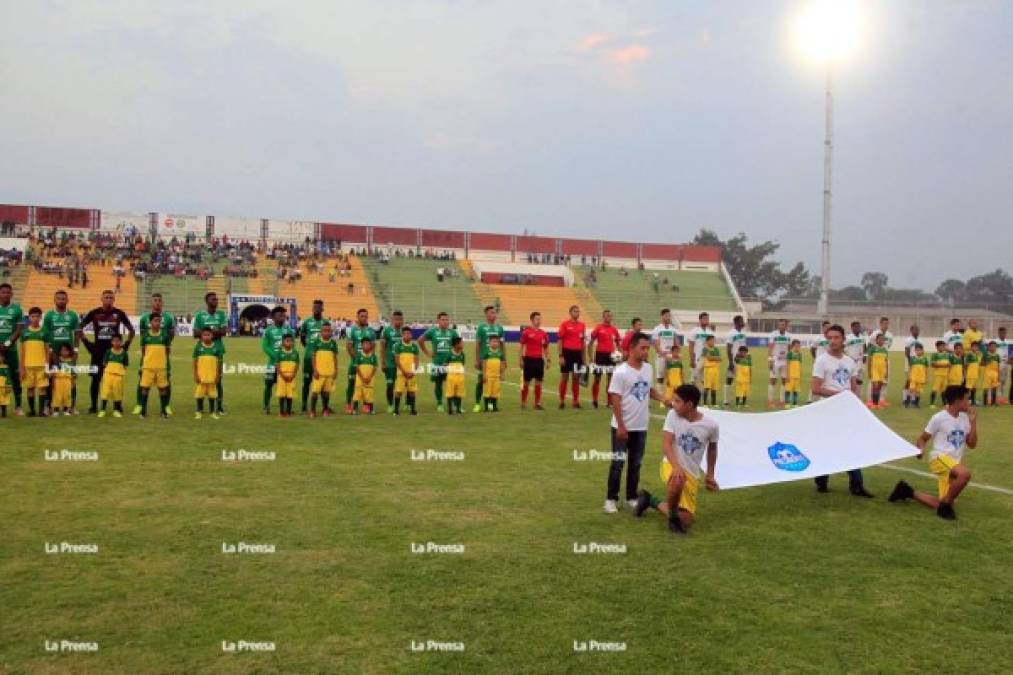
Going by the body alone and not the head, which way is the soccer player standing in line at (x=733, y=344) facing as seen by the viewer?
toward the camera

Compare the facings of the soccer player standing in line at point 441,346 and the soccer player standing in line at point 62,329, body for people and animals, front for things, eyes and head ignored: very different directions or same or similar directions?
same or similar directions

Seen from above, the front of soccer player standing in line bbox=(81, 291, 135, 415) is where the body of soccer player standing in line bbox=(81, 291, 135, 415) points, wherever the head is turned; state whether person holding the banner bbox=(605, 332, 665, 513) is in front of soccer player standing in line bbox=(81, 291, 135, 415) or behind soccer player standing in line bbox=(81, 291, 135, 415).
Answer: in front

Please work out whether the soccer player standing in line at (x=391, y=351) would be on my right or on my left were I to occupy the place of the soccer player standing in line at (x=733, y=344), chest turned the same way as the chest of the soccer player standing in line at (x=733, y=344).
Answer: on my right

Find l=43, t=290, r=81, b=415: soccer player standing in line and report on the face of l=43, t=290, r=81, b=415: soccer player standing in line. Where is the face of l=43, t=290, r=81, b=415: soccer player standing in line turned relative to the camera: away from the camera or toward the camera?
toward the camera

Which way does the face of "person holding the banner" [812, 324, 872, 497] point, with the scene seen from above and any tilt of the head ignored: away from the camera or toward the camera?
toward the camera

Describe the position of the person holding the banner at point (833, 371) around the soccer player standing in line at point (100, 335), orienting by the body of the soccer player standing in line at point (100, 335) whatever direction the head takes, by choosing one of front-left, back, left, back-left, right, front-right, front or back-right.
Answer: front-left

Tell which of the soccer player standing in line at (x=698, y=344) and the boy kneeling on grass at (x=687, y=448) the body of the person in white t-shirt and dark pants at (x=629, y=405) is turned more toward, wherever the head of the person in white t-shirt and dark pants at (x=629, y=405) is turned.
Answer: the boy kneeling on grass

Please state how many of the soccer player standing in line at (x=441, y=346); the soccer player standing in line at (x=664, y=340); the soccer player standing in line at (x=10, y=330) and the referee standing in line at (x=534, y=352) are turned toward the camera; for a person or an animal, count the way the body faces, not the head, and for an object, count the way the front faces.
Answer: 4

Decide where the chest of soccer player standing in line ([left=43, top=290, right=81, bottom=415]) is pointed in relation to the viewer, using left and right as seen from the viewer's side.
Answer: facing the viewer

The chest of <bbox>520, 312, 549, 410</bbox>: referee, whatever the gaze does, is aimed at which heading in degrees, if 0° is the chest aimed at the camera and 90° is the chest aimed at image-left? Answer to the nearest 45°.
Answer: approximately 0°

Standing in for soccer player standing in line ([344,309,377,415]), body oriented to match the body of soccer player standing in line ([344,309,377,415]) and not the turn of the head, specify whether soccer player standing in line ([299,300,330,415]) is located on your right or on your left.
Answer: on your right
